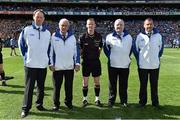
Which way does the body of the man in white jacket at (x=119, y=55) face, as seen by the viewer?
toward the camera

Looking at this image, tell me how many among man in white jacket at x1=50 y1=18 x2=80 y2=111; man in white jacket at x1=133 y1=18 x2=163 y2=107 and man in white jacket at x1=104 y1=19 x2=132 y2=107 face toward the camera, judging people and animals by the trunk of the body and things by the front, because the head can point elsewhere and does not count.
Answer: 3

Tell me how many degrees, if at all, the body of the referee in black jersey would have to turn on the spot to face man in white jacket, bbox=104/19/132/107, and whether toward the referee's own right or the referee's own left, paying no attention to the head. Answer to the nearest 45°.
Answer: approximately 90° to the referee's own left

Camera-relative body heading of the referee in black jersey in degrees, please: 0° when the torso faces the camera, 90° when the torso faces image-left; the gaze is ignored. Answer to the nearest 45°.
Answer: approximately 0°

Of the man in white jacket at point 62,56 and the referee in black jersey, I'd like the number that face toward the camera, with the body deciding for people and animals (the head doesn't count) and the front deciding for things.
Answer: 2

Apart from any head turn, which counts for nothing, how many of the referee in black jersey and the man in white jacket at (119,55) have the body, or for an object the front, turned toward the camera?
2

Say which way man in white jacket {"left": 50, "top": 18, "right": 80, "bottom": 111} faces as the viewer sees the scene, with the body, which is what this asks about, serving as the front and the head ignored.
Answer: toward the camera

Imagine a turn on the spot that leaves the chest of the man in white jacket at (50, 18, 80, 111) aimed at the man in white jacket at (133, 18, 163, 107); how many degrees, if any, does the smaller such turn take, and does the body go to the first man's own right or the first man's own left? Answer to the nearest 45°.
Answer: approximately 90° to the first man's own left
